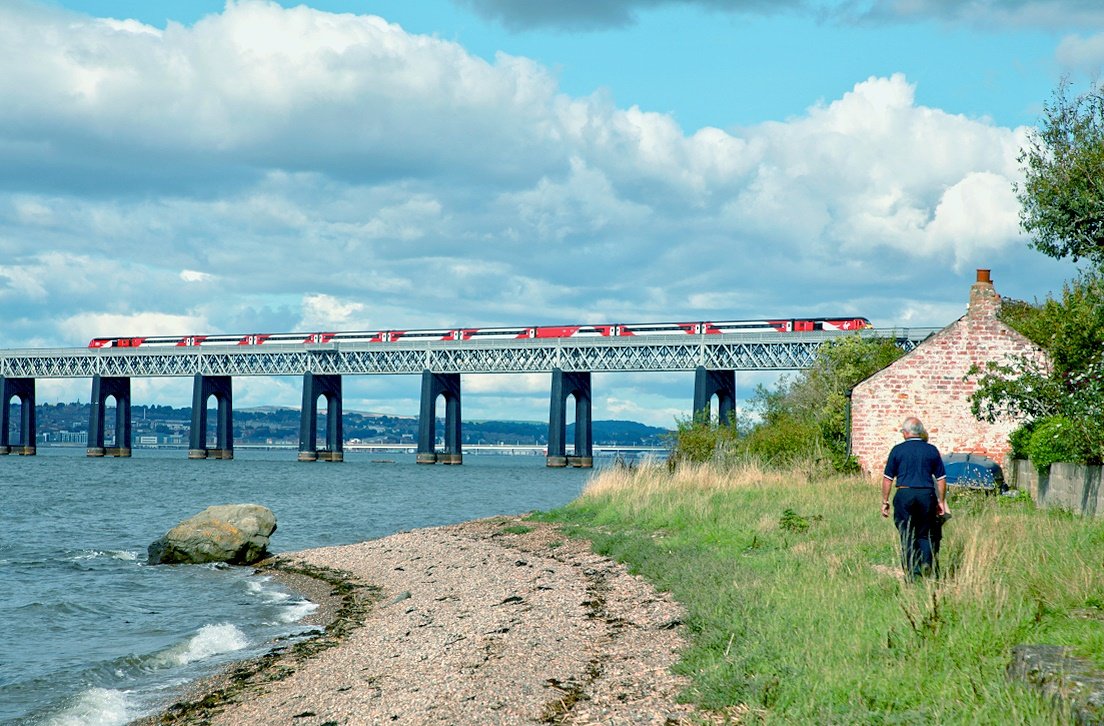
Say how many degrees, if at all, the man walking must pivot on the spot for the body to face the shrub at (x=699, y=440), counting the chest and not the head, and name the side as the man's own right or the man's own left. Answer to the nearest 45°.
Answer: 0° — they already face it

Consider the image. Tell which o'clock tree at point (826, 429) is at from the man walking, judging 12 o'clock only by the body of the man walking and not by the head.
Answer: The tree is roughly at 12 o'clock from the man walking.

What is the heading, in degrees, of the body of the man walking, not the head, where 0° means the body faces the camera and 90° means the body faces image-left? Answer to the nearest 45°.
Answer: approximately 180°

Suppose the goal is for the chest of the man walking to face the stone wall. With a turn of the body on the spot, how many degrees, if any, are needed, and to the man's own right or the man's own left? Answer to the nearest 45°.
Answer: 0° — they already face it
